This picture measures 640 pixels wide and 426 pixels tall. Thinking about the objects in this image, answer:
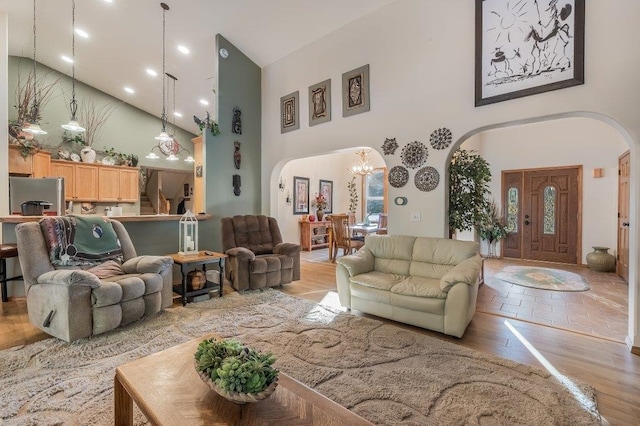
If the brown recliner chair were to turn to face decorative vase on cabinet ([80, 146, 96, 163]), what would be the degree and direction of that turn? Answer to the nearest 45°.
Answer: approximately 180°

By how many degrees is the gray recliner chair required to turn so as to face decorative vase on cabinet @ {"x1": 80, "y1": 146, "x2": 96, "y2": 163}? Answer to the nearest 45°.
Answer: approximately 135° to its left

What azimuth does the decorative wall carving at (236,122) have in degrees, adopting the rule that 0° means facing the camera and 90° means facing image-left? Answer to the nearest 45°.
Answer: approximately 315°

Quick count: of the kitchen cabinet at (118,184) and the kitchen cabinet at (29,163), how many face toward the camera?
2

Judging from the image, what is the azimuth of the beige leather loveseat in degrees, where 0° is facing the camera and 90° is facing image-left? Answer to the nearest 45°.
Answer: approximately 45°

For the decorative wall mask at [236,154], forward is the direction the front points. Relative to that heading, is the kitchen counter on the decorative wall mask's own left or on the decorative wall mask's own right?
on the decorative wall mask's own right

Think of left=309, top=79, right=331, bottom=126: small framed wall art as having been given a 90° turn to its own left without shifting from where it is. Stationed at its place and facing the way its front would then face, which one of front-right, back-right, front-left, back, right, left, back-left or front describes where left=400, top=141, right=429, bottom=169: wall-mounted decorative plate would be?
front

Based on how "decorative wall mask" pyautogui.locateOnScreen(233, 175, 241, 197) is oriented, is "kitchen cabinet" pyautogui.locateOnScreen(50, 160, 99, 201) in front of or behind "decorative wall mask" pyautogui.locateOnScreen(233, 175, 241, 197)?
behind

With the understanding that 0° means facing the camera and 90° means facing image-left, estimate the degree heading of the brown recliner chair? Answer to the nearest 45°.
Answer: approximately 315°

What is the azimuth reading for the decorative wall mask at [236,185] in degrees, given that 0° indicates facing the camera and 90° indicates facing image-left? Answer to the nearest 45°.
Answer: approximately 315°
